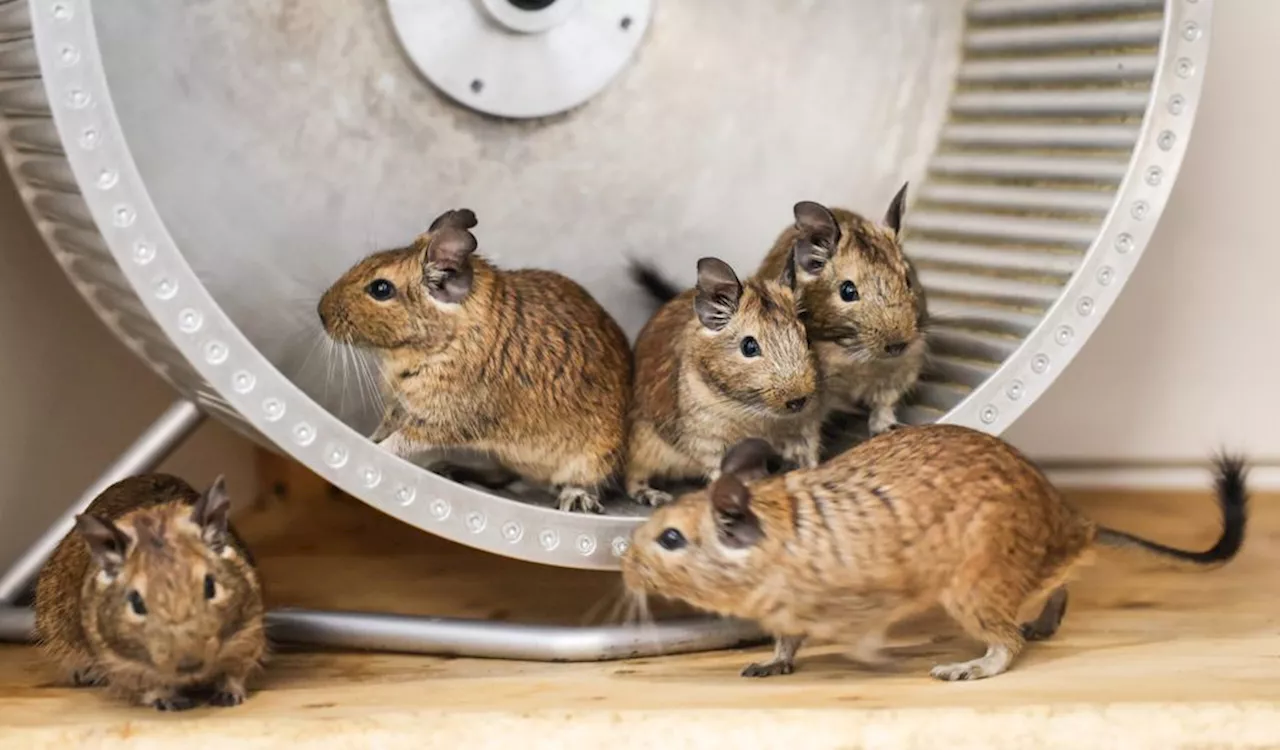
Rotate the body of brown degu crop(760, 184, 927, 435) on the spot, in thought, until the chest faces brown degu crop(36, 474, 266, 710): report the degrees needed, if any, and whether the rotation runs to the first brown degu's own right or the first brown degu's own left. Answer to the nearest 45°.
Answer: approximately 90° to the first brown degu's own right

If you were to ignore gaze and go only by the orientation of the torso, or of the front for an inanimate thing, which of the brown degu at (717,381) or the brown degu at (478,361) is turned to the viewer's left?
the brown degu at (478,361)

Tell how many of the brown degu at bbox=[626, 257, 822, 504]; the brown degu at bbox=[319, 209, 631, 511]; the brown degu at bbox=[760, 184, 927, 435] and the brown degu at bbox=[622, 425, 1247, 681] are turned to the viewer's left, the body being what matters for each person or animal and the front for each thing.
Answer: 2

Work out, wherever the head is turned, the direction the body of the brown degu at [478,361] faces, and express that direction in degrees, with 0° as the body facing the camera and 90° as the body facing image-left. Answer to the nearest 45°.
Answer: approximately 90°

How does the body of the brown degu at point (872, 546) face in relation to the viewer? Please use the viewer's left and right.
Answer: facing to the left of the viewer

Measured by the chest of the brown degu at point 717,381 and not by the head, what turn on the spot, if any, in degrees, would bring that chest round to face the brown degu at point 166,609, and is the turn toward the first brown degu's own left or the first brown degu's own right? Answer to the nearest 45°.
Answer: approximately 90° to the first brown degu's own right

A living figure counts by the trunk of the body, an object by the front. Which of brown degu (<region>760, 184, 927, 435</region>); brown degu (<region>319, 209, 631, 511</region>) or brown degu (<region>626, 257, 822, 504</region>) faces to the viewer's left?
brown degu (<region>319, 209, 631, 511</region>)

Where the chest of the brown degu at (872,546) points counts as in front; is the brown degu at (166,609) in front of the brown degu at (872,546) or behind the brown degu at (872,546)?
in front

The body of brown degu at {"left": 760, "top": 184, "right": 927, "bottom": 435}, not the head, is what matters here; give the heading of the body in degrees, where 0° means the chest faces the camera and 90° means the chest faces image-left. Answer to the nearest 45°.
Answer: approximately 315°
